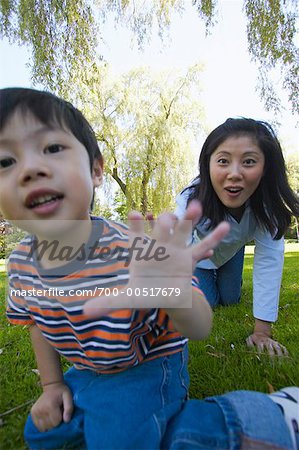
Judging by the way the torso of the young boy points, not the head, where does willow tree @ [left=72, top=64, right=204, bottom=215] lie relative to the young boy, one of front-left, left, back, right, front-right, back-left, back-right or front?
back-right

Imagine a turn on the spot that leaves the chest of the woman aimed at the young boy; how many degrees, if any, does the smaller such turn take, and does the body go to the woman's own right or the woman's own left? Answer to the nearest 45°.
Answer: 0° — they already face them

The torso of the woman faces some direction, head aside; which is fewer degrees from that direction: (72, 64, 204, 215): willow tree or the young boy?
the young boy

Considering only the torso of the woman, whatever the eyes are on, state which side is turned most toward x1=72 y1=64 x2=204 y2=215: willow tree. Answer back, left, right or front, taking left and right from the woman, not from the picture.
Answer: back

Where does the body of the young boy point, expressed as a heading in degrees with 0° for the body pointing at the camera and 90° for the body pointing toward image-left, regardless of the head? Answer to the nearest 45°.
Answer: approximately 45°

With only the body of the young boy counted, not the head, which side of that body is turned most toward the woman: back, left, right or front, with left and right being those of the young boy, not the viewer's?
back

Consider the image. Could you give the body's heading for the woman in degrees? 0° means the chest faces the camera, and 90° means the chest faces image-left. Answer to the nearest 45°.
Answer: approximately 0°
